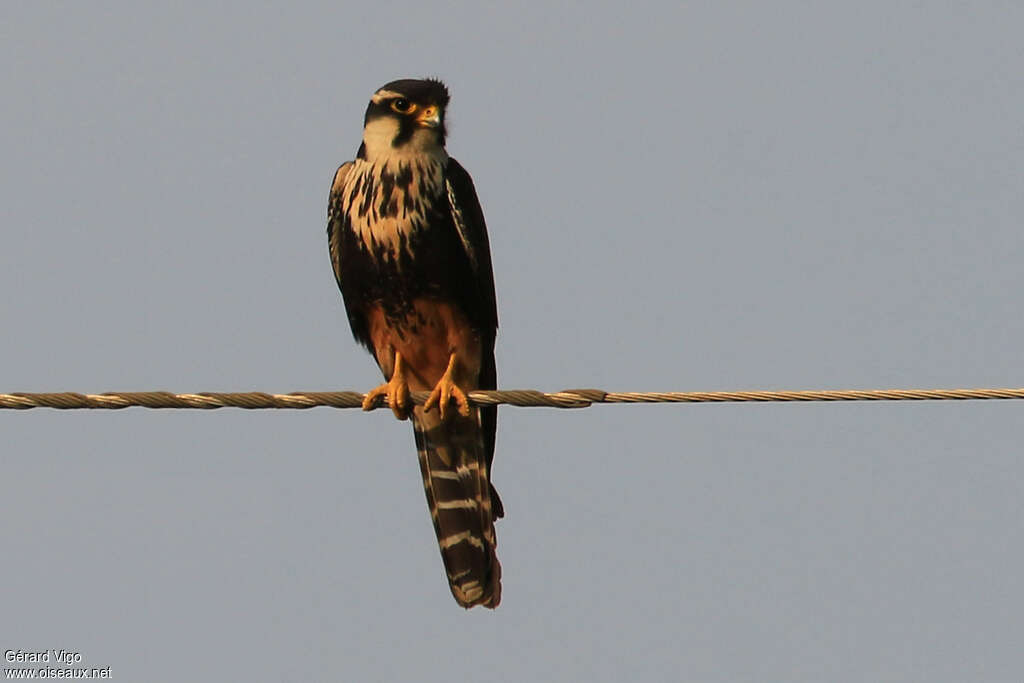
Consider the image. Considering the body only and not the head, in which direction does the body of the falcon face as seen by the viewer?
toward the camera
